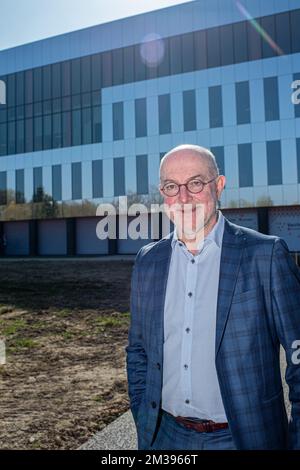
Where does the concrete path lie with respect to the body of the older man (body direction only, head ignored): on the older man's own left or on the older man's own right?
on the older man's own right

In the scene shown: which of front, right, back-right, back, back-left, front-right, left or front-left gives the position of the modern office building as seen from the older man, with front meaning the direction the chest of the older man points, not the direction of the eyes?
back-right

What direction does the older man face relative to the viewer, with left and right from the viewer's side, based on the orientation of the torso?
facing the viewer and to the left of the viewer
